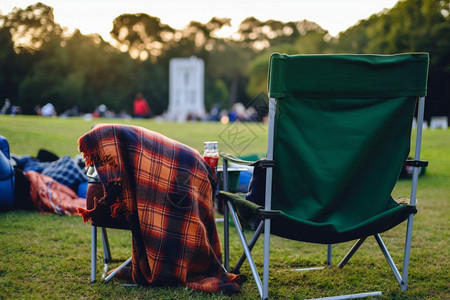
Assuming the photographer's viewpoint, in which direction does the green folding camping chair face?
facing away from the viewer and to the left of the viewer

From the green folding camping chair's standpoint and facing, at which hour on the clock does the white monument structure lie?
The white monument structure is roughly at 1 o'clock from the green folding camping chair.
